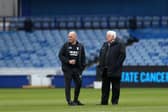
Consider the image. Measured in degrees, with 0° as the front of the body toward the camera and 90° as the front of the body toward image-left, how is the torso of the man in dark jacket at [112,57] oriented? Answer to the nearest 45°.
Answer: approximately 45°

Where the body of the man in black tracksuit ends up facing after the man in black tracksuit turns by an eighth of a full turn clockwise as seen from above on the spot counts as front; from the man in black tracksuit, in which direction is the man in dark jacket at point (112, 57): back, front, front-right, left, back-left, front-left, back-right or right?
back-left

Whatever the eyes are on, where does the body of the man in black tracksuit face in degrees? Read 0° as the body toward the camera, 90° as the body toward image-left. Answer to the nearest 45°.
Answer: approximately 0°

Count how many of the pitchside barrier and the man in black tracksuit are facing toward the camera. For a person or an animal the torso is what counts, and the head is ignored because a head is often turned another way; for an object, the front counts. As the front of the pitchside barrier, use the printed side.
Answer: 2

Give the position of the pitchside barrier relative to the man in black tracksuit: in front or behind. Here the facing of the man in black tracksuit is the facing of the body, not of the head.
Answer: behind
